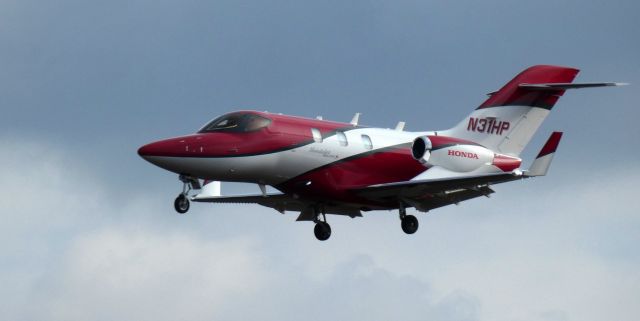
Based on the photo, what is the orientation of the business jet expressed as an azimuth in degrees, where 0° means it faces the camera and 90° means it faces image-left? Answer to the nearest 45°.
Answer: approximately 45°
